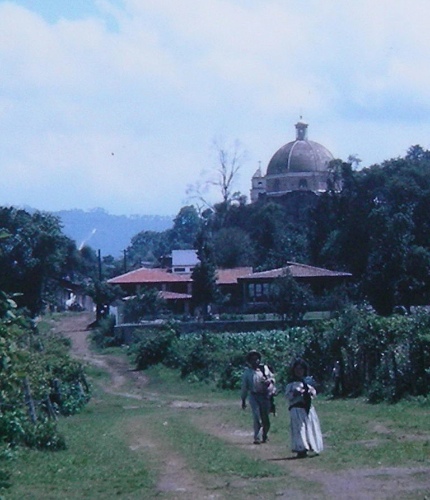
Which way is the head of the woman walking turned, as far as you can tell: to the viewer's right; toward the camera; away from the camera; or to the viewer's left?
toward the camera

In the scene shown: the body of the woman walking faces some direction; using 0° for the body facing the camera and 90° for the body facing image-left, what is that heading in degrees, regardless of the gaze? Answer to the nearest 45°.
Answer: approximately 0°

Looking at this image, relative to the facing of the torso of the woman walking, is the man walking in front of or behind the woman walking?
behind
